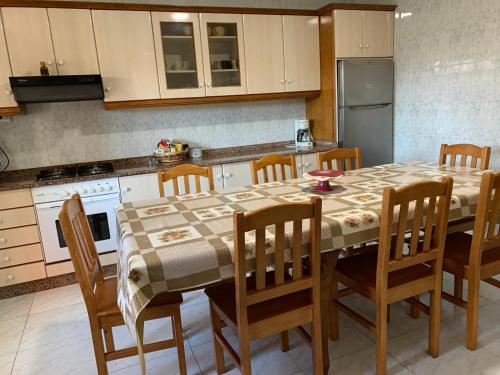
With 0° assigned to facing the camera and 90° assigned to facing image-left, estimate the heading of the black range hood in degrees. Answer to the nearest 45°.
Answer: approximately 0°

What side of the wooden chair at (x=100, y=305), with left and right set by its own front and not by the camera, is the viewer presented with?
right

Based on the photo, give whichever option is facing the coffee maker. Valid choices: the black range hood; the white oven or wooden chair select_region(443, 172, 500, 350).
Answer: the wooden chair

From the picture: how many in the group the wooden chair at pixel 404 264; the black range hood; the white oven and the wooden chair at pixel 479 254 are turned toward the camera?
2

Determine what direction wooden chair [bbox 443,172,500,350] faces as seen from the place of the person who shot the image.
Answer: facing away from the viewer and to the left of the viewer

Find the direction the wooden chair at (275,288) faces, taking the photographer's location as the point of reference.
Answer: facing away from the viewer and to the left of the viewer

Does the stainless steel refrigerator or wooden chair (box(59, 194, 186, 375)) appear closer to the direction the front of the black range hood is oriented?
the wooden chair

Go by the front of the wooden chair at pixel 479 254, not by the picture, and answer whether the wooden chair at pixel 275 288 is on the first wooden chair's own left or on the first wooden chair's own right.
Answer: on the first wooden chair's own left

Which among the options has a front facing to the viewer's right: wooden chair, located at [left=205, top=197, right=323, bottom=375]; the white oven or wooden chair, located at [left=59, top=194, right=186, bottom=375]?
wooden chair, located at [left=59, top=194, right=186, bottom=375]
